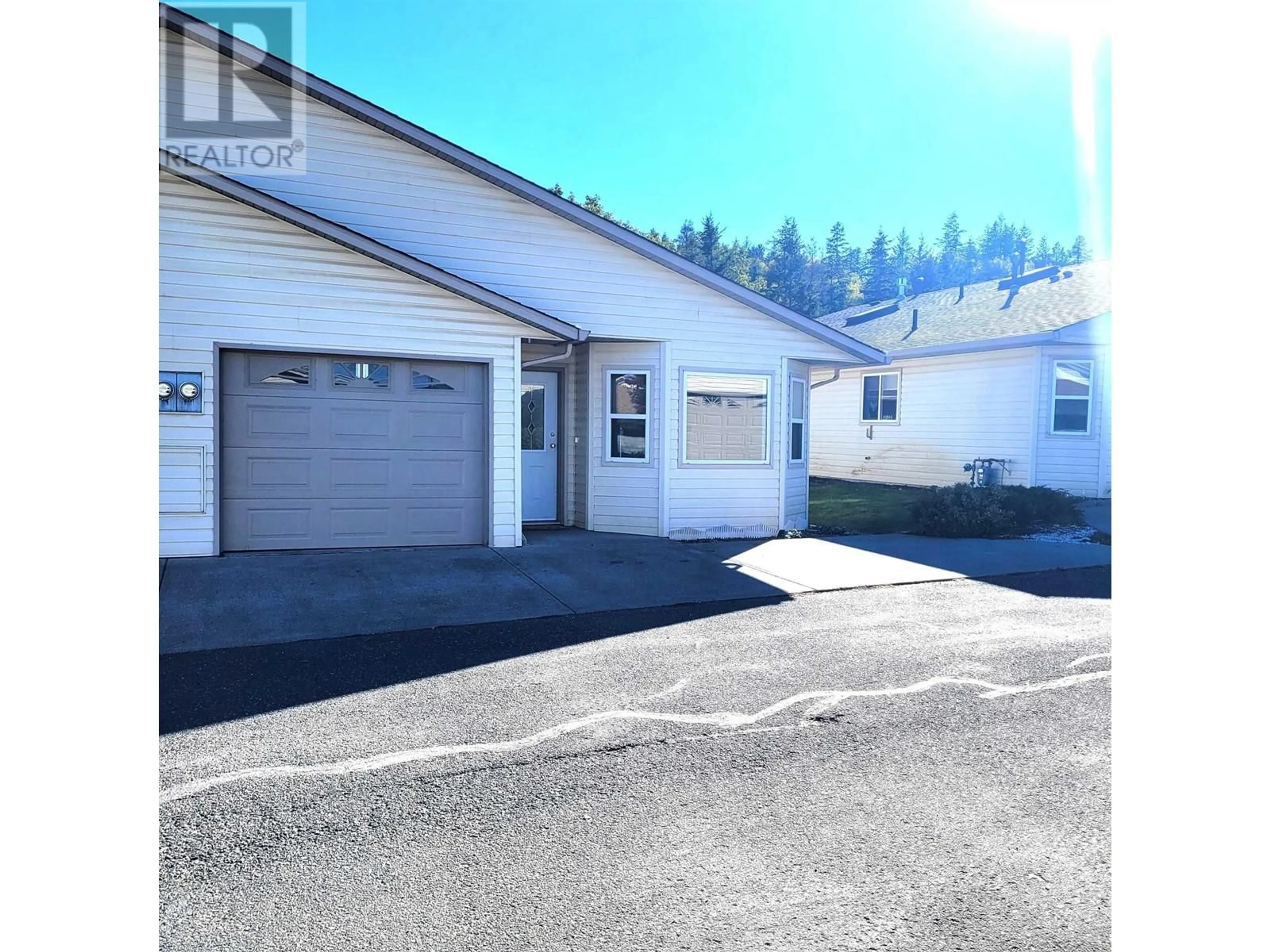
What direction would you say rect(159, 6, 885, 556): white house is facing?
toward the camera

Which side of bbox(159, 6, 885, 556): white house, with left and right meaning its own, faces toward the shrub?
left
